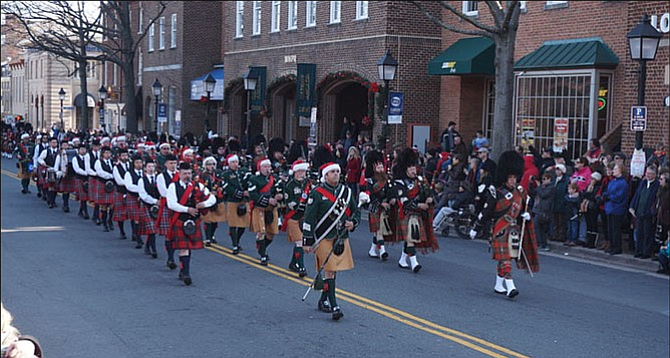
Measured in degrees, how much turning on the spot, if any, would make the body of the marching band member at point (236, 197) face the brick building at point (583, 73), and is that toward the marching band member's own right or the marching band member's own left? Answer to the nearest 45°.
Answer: approximately 90° to the marching band member's own left

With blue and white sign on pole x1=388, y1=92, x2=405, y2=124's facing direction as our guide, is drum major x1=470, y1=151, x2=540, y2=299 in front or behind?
in front

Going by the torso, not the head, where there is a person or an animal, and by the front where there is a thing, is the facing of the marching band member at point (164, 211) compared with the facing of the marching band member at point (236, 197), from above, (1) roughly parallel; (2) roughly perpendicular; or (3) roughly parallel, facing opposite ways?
roughly parallel

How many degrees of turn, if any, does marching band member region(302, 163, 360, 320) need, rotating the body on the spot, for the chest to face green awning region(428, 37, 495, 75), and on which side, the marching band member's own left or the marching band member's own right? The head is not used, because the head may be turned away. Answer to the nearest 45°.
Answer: approximately 135° to the marching band member's own left

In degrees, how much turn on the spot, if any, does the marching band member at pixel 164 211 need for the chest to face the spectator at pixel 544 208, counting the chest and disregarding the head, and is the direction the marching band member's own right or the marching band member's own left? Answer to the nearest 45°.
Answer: approximately 45° to the marching band member's own left

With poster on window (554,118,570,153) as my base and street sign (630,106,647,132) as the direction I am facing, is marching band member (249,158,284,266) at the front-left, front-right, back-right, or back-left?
front-right

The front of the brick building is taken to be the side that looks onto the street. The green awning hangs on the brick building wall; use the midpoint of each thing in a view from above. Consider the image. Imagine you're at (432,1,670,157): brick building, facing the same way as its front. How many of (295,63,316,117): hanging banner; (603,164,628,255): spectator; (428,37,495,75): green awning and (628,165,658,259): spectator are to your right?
2

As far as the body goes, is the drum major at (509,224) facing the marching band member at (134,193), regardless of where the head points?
no

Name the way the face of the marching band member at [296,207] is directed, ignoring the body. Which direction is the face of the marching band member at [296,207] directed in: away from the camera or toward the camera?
toward the camera

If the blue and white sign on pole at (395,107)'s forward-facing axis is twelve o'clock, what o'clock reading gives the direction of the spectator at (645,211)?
The spectator is roughly at 11 o'clock from the blue and white sign on pole.

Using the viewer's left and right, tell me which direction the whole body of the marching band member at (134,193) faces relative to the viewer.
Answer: facing the viewer and to the right of the viewer

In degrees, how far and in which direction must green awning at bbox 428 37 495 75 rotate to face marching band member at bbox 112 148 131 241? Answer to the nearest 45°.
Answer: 0° — it already faces them

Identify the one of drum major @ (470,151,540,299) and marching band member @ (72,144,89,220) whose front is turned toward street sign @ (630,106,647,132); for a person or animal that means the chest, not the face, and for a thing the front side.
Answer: the marching band member

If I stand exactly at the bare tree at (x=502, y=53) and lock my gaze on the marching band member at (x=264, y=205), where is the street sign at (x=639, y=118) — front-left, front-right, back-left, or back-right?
front-left

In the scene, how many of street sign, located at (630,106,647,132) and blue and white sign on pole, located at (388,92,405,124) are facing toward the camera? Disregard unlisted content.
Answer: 2

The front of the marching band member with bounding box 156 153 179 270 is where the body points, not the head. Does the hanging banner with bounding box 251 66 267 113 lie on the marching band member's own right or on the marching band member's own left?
on the marching band member's own left

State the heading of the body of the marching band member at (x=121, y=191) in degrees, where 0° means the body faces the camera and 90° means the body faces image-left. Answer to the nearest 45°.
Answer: approximately 315°

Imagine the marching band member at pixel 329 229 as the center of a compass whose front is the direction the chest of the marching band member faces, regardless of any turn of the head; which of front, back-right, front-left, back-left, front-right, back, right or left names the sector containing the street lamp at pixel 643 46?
left
